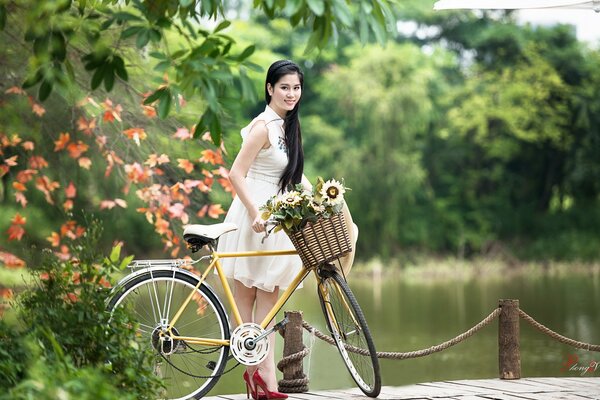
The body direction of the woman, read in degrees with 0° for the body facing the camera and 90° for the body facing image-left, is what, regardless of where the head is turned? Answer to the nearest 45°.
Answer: approximately 315°

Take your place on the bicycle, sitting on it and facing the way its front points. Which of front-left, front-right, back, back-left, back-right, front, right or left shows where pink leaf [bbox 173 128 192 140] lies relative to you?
left

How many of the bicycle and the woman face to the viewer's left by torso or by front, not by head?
0

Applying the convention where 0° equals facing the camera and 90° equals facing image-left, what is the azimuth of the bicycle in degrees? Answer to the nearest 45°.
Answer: approximately 270°

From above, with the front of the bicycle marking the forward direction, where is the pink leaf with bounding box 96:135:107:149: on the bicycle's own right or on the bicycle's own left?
on the bicycle's own left

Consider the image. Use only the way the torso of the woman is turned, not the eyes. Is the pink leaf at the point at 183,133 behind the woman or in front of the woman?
behind
